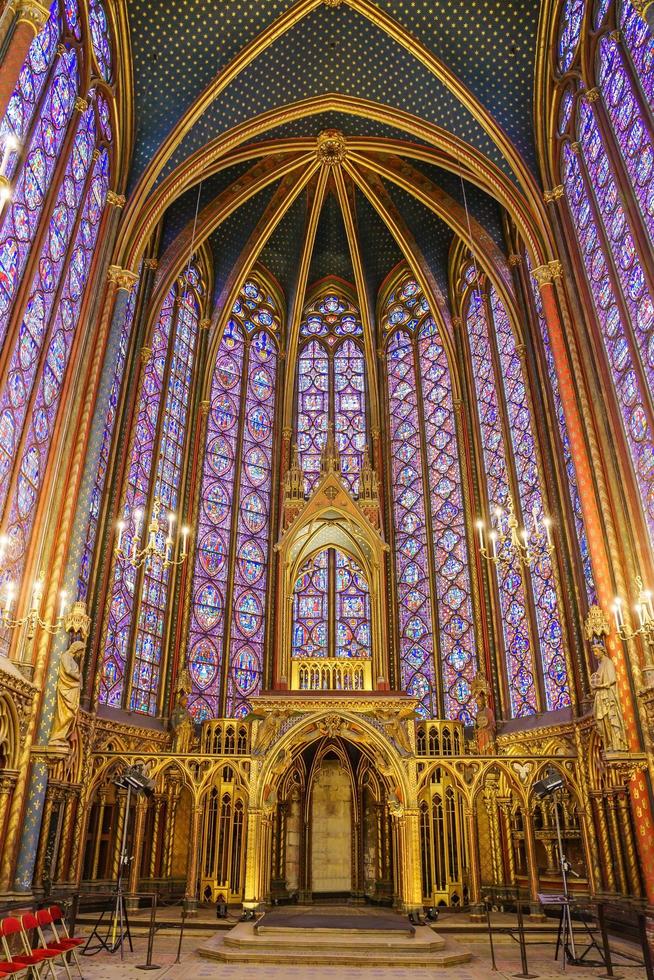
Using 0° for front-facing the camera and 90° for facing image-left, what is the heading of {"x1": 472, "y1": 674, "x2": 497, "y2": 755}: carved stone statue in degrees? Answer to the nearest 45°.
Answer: approximately 45°

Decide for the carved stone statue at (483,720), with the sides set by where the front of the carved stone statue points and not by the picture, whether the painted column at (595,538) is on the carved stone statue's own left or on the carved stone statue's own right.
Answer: on the carved stone statue's own left

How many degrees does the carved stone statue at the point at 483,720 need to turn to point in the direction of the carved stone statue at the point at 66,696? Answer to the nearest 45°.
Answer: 0° — it already faces it

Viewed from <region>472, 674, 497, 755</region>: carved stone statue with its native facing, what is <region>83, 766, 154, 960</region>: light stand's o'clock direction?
The light stand is roughly at 12 o'clock from the carved stone statue.

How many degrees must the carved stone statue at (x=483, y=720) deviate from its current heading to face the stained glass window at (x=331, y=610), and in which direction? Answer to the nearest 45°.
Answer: approximately 90° to its right

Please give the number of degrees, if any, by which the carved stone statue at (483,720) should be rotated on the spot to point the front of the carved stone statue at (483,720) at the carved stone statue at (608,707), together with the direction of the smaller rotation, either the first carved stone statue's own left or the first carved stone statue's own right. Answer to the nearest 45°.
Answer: approximately 90° to the first carved stone statue's own left

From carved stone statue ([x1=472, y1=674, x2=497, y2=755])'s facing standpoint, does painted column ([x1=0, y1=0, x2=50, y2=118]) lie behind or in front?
in front

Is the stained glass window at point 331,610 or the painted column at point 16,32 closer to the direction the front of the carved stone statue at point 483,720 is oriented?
the painted column

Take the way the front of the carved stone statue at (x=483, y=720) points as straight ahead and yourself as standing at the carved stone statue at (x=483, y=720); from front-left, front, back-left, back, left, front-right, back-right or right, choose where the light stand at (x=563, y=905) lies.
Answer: front-left
